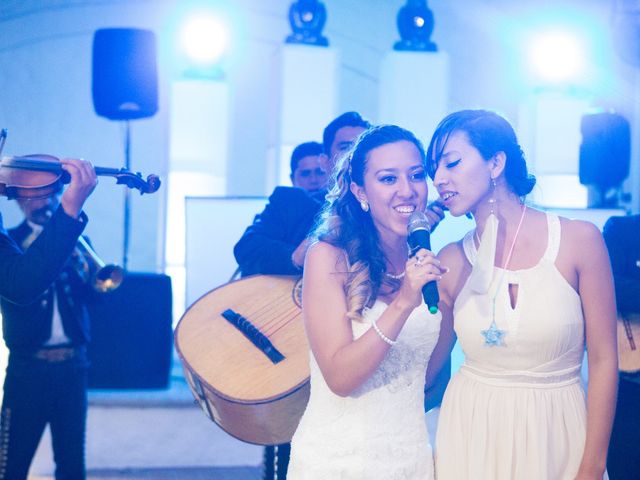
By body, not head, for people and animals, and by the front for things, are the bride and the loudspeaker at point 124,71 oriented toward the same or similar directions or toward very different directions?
same or similar directions

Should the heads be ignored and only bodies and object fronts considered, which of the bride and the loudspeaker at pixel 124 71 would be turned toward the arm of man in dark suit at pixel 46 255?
the loudspeaker

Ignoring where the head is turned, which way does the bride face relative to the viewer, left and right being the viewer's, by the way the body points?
facing the viewer and to the right of the viewer

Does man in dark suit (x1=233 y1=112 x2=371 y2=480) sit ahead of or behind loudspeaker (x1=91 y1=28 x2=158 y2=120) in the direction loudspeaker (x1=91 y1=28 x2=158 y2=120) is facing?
ahead

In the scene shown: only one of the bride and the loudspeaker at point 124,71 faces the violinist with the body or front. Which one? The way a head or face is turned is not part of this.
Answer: the loudspeaker

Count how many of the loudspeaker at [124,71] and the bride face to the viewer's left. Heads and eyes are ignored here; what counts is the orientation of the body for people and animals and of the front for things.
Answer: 0

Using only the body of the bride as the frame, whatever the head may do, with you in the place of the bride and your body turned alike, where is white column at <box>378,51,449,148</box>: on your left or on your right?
on your left

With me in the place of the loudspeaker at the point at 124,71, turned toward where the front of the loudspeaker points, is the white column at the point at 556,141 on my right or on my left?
on my left

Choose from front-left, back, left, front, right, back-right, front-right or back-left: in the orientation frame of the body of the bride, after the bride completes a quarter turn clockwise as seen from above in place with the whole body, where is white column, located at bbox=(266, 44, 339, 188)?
back-right

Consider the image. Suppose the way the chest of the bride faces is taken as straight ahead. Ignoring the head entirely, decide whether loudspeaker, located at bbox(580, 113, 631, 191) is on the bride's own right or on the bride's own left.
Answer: on the bride's own left

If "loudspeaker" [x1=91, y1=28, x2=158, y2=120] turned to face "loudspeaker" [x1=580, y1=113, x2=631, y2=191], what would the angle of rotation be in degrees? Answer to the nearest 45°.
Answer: approximately 90° to its left

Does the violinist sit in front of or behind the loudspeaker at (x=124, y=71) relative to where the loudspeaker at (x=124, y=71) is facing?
in front

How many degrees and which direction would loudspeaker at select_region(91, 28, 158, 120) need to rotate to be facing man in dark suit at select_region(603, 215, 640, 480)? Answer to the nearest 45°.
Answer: approximately 45° to its left

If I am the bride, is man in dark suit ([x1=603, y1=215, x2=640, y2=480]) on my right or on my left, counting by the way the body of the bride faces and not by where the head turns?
on my left

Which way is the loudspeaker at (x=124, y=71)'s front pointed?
toward the camera

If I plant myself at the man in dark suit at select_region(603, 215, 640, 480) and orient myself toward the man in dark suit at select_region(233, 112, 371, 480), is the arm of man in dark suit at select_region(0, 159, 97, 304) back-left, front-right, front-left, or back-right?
front-left
